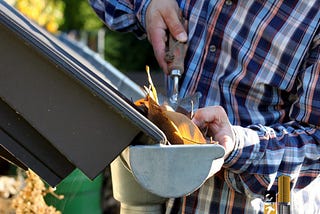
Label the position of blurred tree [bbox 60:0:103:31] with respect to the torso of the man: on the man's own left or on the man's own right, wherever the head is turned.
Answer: on the man's own right

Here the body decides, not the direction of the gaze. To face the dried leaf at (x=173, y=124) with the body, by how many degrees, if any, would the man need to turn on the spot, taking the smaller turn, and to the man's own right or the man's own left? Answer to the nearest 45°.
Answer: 0° — they already face it

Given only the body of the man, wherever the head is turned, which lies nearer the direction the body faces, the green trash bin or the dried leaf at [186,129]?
the dried leaf

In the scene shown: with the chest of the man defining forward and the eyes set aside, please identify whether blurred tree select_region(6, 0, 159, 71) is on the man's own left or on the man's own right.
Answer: on the man's own right

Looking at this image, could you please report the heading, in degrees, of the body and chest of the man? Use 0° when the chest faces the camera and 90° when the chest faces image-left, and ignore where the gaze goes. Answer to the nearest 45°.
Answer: approximately 45°

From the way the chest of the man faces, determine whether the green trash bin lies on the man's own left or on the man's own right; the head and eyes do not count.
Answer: on the man's own right
